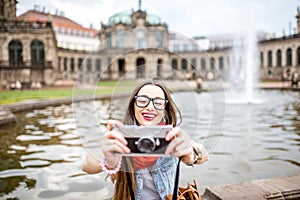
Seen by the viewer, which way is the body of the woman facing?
toward the camera
